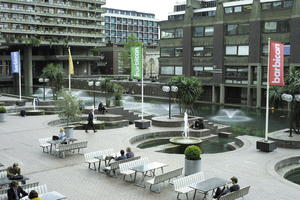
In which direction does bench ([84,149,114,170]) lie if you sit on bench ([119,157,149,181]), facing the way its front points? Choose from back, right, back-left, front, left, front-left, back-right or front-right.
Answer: back

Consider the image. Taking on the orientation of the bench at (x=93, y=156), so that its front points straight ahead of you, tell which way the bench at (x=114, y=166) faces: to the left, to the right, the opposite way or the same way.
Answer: the opposite way

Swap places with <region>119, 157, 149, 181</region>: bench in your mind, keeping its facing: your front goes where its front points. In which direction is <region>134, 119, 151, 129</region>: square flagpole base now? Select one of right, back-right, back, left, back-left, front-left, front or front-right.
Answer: back-left

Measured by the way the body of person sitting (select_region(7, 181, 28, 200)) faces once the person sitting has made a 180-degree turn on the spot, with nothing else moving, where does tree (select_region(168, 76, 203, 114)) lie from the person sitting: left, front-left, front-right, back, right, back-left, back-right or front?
right

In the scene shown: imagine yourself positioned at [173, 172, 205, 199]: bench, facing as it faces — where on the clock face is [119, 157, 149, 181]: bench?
[119, 157, 149, 181]: bench is roughly at 6 o'clock from [173, 172, 205, 199]: bench.

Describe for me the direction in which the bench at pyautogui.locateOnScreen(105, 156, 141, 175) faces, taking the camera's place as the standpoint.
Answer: facing away from the viewer and to the left of the viewer

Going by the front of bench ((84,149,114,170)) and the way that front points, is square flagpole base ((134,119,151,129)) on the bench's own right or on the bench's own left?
on the bench's own left

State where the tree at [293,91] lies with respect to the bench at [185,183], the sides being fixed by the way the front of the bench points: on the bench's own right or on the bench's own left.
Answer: on the bench's own left

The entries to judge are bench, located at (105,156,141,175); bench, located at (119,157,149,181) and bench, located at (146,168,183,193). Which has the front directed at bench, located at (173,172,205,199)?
bench, located at (119,157,149,181)
